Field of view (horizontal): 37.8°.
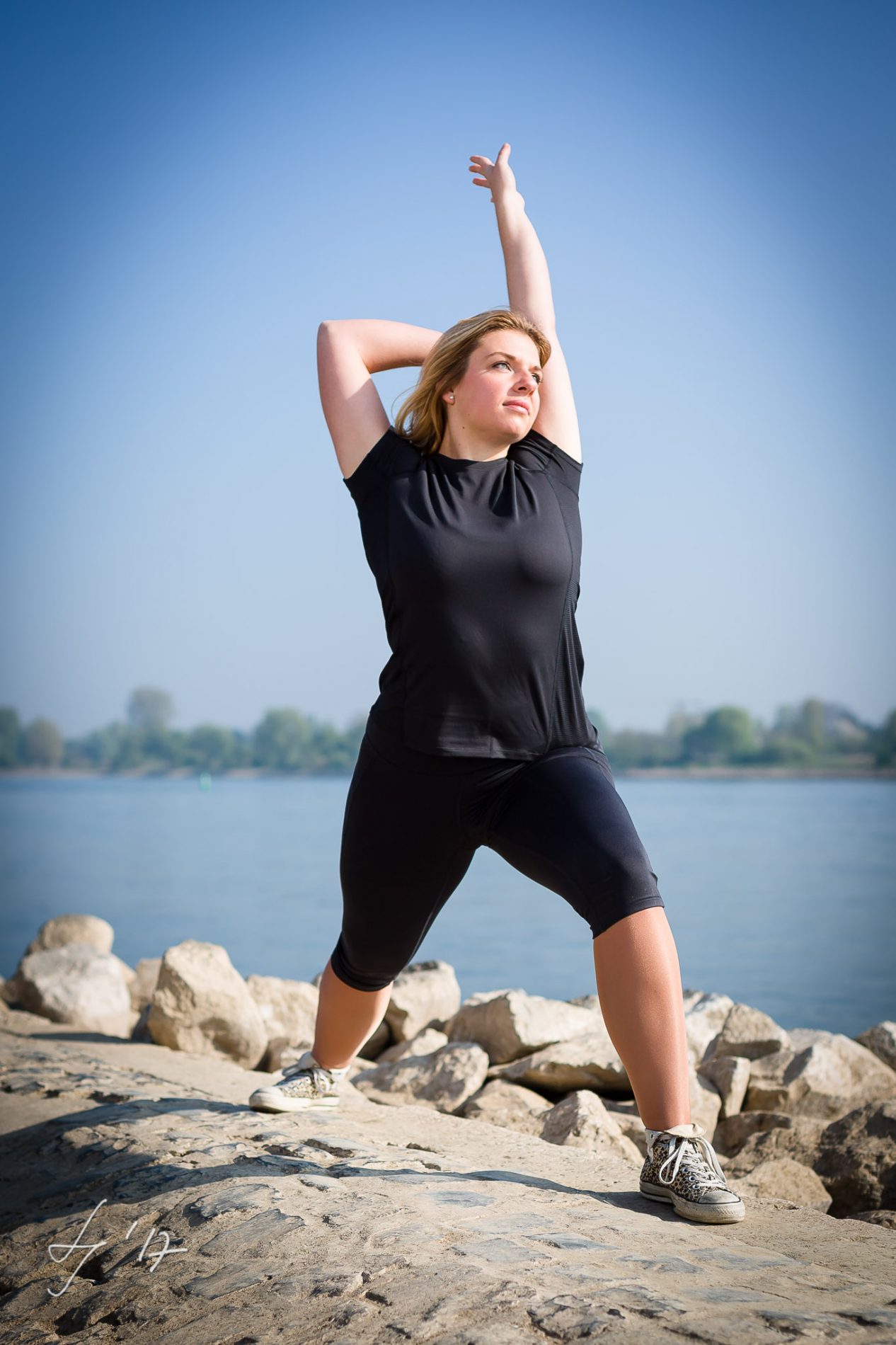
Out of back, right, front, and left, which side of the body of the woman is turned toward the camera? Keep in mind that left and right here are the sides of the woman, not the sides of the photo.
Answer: front

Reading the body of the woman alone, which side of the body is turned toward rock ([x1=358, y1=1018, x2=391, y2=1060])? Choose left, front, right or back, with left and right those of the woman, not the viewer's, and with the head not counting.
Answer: back

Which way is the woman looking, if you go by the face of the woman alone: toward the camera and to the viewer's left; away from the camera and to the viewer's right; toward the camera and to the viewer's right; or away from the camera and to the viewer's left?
toward the camera and to the viewer's right

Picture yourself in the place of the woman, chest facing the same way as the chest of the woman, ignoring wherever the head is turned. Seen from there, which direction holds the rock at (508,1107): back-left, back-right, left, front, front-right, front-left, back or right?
back

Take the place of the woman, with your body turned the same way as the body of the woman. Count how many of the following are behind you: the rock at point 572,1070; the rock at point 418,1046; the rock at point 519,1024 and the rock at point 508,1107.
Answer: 4

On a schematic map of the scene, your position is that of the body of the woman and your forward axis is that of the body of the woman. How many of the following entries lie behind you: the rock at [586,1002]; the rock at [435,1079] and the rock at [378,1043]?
3

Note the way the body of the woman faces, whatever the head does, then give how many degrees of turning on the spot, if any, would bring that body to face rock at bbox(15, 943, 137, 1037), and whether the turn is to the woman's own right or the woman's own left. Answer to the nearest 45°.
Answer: approximately 135° to the woman's own right

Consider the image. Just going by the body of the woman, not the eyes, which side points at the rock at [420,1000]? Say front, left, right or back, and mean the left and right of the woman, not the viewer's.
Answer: back

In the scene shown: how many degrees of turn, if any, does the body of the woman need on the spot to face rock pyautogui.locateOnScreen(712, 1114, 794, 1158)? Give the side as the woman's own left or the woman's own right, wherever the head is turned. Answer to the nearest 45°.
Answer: approximately 135° to the woman's own left

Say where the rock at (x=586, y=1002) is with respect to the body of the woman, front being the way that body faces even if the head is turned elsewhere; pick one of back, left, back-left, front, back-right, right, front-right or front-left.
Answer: back

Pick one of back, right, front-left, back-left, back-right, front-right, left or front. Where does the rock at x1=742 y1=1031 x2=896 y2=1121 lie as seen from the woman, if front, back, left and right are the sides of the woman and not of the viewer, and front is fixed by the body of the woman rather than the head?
back-left

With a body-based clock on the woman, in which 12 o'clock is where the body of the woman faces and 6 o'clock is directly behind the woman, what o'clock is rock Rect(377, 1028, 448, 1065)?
The rock is roughly at 6 o'clock from the woman.

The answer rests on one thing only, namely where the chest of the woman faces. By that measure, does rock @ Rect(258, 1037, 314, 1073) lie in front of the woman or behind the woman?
behind

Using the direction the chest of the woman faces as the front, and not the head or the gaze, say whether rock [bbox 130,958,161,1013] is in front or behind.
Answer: behind

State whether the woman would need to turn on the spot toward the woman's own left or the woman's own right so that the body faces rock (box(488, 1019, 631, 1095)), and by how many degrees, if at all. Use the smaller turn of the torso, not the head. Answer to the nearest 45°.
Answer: approximately 180°

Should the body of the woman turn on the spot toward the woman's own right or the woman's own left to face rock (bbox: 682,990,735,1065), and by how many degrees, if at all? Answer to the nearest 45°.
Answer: approximately 180°

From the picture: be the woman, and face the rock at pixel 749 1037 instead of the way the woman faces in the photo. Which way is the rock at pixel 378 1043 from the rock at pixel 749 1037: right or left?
left
